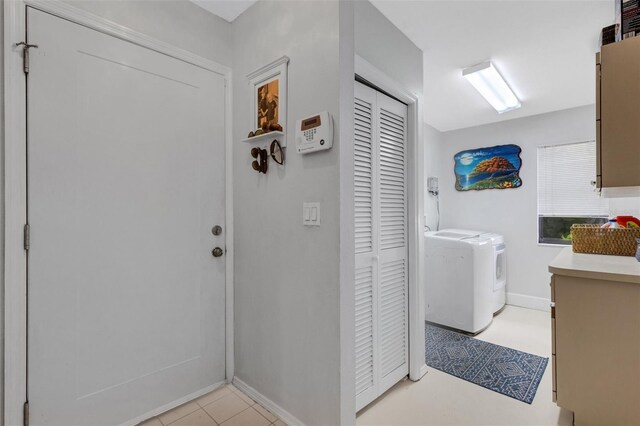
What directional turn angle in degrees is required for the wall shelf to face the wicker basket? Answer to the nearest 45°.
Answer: approximately 135° to its left

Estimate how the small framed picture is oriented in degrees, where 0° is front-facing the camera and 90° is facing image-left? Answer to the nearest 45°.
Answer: approximately 45°

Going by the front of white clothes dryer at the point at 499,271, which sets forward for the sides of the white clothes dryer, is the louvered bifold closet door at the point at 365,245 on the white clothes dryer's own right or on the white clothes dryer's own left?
on the white clothes dryer's own right

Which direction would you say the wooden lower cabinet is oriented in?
to the viewer's left

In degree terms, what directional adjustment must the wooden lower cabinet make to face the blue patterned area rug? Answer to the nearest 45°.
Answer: approximately 45° to its right

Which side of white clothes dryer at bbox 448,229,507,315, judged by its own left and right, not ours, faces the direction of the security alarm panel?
right

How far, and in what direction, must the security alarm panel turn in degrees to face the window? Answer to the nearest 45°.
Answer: approximately 180°

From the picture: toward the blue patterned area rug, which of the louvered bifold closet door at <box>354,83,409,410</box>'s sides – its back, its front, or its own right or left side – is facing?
left

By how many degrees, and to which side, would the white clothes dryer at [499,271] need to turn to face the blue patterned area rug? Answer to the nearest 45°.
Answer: approximately 90° to its right

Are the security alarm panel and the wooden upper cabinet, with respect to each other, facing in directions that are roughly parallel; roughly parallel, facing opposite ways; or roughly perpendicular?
roughly perpendicular
